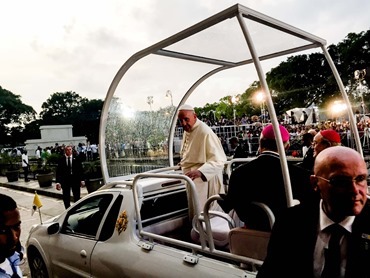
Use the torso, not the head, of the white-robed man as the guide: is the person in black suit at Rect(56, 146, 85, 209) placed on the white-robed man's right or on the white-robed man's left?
on the white-robed man's right

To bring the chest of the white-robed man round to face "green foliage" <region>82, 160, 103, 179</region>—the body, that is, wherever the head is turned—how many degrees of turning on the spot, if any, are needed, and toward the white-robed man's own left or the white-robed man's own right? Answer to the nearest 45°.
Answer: approximately 90° to the white-robed man's own right

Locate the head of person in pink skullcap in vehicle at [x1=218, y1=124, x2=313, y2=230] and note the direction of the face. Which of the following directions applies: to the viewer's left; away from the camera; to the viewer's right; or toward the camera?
away from the camera

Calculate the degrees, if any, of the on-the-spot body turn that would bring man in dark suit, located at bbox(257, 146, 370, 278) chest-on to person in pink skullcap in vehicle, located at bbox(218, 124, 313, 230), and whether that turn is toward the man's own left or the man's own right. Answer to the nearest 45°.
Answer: approximately 180°

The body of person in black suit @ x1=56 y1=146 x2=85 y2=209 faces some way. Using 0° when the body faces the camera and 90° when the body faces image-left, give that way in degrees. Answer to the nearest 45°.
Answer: approximately 0°

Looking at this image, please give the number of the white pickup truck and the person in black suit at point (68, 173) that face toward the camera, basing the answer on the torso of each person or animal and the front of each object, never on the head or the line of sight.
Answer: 1

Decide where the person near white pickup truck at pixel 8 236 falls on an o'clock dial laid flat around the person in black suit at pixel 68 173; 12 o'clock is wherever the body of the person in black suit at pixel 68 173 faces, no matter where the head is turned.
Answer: the person near white pickup truck at pixel 8 236 is roughly at 12 o'clock from the person in black suit at pixel 68 173.

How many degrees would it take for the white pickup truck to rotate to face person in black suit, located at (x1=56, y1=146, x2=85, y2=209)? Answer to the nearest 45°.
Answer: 0° — it already faces them

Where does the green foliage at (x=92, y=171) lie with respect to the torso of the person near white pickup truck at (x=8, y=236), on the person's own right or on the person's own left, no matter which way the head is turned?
on the person's own left

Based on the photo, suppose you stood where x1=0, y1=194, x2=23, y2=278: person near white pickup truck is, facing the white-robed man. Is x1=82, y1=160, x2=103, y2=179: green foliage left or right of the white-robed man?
left
